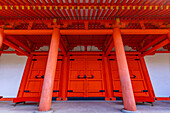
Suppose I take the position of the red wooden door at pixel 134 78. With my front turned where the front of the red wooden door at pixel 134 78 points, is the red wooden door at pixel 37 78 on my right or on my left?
on my right

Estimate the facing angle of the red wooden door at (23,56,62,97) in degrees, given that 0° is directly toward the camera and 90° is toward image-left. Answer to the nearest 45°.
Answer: approximately 0°

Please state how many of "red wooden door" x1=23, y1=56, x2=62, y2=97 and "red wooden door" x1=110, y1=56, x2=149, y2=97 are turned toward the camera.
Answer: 2

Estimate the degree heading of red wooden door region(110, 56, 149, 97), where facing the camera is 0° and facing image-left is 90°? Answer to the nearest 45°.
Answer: approximately 0°

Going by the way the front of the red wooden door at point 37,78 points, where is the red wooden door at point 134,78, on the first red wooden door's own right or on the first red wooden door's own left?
on the first red wooden door's own left
